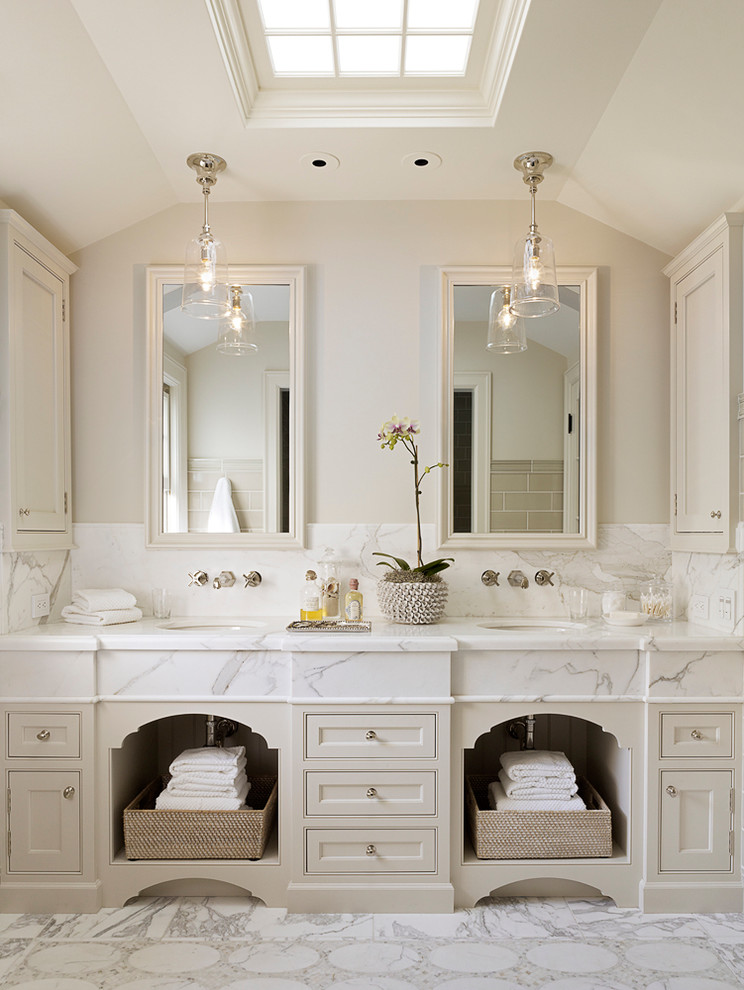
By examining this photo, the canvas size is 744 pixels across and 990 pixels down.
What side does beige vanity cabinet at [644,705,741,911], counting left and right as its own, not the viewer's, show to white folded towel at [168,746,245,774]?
right

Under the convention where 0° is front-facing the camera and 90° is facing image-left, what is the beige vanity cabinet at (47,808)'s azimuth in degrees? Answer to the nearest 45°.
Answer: approximately 0°

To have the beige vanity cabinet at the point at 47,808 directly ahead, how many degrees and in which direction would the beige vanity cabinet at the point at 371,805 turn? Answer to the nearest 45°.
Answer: approximately 90° to its right

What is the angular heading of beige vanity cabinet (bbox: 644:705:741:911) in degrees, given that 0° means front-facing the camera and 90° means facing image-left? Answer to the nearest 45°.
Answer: approximately 0°
